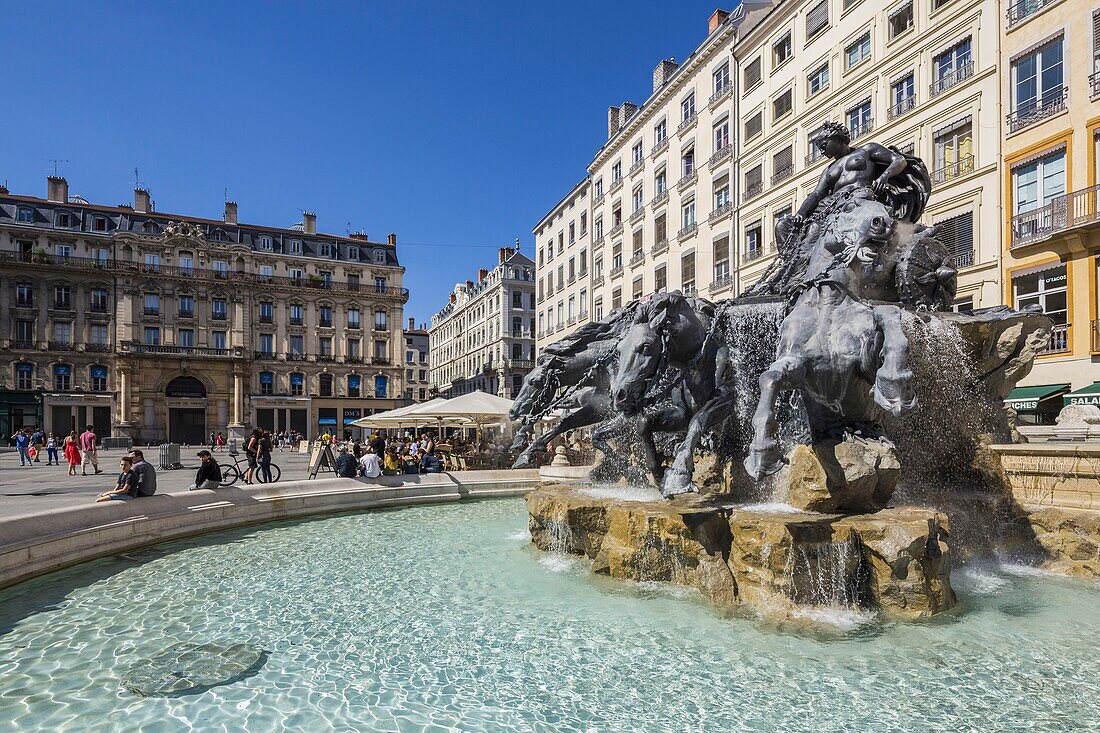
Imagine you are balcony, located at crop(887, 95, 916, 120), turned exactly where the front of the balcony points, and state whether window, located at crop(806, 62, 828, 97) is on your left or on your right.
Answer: on your right

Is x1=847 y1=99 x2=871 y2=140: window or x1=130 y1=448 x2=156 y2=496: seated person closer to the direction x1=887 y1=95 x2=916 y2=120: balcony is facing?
the seated person

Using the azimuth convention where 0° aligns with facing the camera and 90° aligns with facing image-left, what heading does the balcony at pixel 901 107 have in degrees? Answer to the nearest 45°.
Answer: approximately 45°

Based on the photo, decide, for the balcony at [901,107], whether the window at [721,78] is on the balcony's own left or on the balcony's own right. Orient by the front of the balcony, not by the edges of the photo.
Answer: on the balcony's own right
